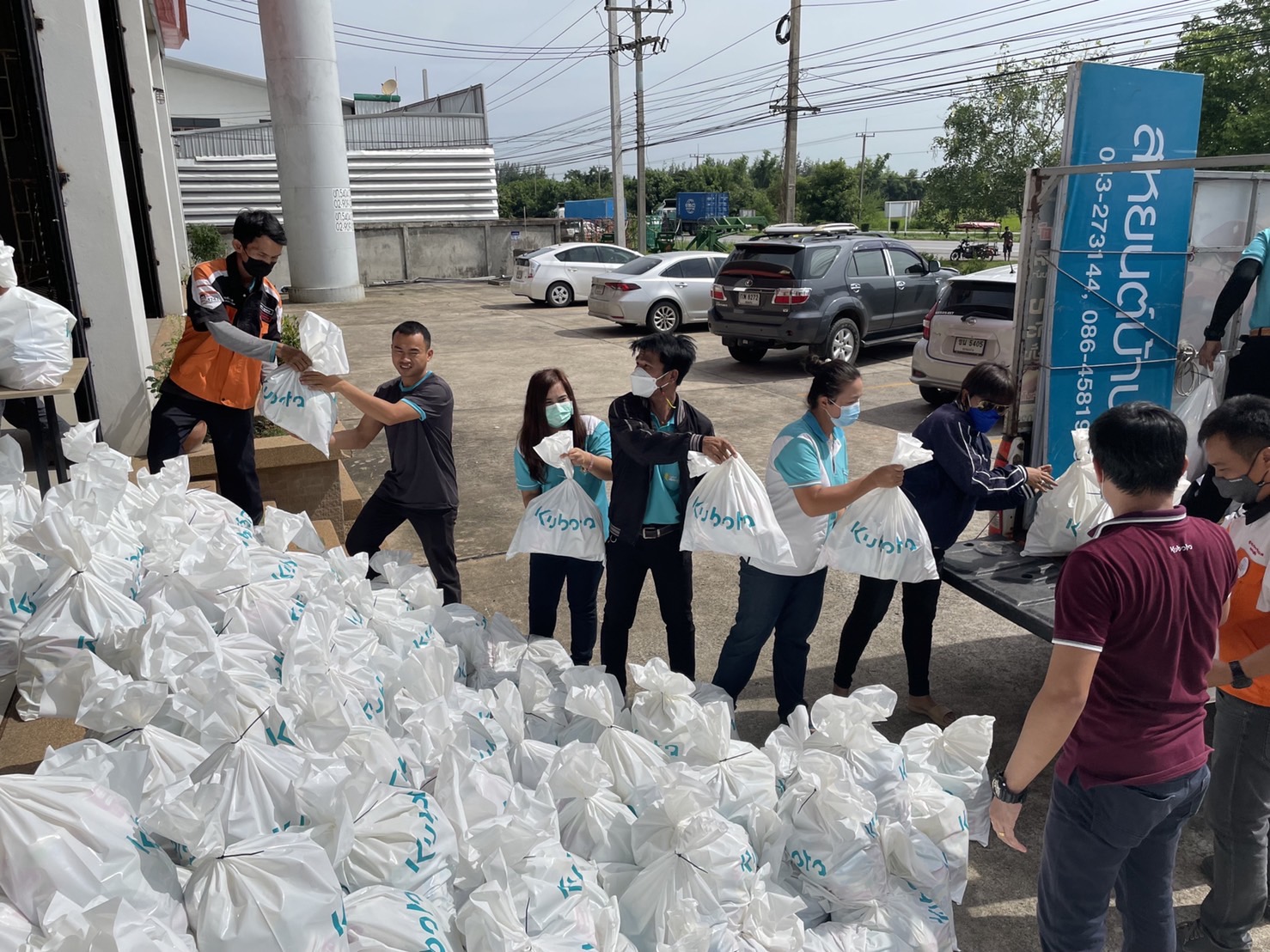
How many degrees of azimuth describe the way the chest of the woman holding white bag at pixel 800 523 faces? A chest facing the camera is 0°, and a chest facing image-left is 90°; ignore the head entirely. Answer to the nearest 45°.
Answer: approximately 270°

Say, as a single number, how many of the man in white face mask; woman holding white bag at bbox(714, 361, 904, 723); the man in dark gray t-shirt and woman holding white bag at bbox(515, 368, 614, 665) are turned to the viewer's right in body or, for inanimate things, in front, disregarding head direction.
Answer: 1

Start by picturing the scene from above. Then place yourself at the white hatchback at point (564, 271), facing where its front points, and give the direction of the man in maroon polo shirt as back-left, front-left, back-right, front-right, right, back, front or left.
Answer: back-right

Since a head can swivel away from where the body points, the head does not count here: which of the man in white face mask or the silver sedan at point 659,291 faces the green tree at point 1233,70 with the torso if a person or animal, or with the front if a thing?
the silver sedan

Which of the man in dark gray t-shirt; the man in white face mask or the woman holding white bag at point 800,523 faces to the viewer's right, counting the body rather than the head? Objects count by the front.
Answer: the woman holding white bag

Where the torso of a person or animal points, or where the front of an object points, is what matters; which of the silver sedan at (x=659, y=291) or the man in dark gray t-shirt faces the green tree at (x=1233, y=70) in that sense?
the silver sedan

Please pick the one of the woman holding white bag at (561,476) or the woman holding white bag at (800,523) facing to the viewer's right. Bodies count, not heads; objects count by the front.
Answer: the woman holding white bag at (800,523)

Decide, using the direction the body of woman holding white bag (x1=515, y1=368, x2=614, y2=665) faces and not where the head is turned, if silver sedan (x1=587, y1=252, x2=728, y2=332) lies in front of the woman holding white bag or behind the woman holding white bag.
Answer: behind

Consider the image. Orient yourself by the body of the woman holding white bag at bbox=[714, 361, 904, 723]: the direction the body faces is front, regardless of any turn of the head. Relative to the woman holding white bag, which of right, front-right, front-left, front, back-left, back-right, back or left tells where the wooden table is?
back

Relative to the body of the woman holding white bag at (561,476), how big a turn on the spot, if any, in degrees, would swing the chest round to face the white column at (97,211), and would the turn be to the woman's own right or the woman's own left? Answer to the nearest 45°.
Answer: approximately 135° to the woman's own right

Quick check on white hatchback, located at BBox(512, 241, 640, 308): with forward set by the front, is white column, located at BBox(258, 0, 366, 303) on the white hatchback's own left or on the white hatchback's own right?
on the white hatchback's own left

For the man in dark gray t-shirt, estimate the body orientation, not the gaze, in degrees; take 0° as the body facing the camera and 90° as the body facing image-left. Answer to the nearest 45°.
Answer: approximately 45°

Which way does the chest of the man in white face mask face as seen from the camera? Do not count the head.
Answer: toward the camera

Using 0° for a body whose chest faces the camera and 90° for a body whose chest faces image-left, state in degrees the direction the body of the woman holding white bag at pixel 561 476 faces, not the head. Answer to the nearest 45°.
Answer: approximately 0°

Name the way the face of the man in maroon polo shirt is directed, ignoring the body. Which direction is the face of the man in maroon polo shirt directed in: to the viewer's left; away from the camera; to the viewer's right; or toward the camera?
away from the camera
